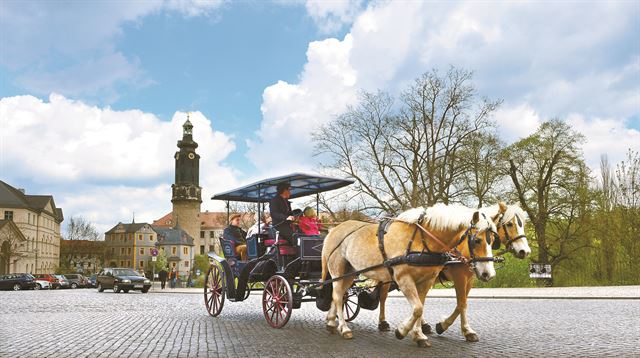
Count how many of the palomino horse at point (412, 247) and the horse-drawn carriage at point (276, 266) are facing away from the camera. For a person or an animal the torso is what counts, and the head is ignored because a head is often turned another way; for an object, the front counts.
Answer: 0

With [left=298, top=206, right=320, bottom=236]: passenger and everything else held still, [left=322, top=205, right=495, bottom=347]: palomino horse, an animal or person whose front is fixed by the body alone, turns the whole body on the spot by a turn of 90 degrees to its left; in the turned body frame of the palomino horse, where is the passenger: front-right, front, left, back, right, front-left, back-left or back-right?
front-left

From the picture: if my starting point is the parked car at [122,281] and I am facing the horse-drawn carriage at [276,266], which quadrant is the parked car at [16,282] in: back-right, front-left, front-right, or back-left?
back-right

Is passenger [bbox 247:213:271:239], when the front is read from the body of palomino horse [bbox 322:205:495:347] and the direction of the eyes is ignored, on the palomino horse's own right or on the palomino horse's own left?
on the palomino horse's own left

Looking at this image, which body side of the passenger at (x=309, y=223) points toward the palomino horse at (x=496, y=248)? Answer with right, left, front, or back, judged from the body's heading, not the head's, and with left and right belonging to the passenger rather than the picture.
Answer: front

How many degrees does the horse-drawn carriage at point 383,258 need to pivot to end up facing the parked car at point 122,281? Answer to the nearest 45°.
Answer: approximately 180°

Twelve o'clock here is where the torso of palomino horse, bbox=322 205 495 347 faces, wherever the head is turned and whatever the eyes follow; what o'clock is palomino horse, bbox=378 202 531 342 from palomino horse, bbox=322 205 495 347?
palomino horse, bbox=378 202 531 342 is roughly at 9 o'clock from palomino horse, bbox=322 205 495 347.

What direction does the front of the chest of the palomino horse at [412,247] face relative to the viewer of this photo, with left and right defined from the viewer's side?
facing to the right of the viewer

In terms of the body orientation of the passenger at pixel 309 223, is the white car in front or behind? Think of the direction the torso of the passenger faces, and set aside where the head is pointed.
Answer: behind

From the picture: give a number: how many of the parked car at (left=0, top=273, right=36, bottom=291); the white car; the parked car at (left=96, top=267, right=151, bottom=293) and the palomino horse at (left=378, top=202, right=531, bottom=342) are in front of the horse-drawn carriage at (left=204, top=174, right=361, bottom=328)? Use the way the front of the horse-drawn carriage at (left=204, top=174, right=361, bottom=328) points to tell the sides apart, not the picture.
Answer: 1

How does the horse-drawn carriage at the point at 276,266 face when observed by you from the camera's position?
facing the viewer and to the right of the viewer
